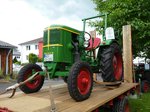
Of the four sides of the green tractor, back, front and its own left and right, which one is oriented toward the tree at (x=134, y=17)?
back

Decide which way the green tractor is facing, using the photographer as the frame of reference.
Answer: facing the viewer and to the left of the viewer

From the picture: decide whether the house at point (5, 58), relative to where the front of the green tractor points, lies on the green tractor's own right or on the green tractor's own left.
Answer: on the green tractor's own right
